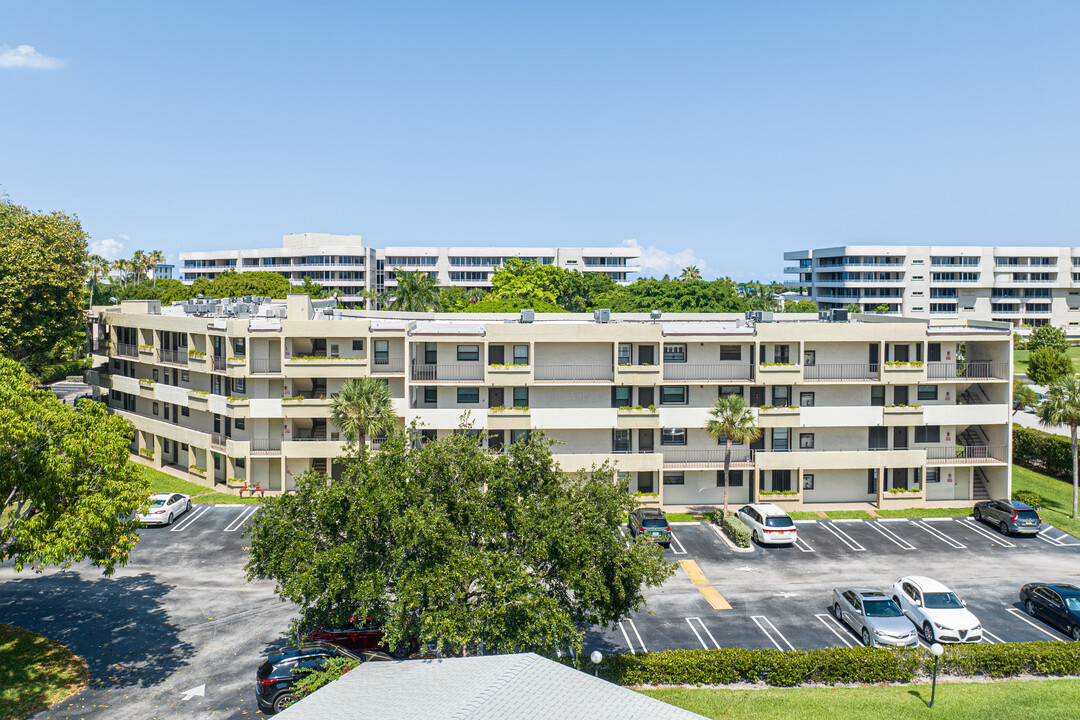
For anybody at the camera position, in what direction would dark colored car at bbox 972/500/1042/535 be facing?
facing away from the viewer and to the left of the viewer

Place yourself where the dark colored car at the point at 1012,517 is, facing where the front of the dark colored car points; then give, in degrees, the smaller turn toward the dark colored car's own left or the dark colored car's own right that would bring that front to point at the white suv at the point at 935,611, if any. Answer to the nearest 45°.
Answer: approximately 135° to the dark colored car's own left
